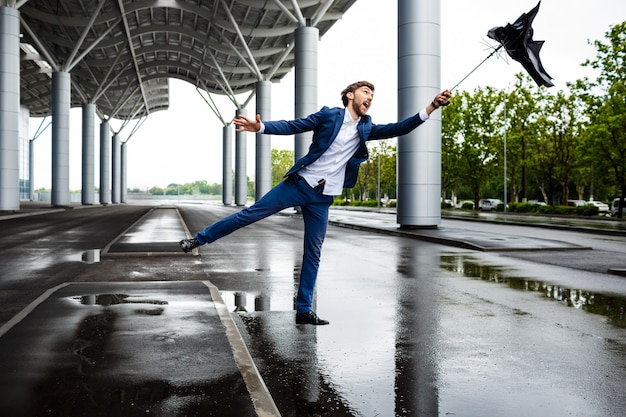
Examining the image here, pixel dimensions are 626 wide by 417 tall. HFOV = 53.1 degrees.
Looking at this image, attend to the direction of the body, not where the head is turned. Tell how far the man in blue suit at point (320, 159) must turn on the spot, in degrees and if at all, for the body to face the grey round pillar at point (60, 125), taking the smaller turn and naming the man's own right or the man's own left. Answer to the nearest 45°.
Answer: approximately 180°

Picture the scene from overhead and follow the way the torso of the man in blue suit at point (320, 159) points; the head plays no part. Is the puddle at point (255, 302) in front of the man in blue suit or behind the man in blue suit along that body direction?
behind

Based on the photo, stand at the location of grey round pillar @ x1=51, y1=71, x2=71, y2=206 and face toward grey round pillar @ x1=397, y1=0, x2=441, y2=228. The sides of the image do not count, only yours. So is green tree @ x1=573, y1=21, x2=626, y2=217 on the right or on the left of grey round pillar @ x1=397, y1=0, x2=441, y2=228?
left

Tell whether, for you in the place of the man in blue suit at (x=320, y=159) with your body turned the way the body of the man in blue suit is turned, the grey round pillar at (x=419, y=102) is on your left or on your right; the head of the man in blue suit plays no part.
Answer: on your left

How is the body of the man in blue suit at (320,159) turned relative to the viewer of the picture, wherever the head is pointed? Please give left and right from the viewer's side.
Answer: facing the viewer and to the right of the viewer

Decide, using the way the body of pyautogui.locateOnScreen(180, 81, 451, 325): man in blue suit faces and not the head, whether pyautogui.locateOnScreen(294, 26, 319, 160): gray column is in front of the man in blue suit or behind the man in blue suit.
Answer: behind

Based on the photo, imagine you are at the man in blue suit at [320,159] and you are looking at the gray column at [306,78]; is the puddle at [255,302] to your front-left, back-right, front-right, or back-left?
front-left

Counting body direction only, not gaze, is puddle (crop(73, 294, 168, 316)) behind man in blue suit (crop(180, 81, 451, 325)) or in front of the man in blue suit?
behind

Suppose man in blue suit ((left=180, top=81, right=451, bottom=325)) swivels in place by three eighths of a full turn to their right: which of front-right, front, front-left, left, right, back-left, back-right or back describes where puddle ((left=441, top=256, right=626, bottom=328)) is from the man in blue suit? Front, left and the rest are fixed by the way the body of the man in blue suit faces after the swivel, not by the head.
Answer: back-right

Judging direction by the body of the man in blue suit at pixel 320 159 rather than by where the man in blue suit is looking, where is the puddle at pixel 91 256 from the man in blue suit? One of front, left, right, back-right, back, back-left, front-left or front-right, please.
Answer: back
